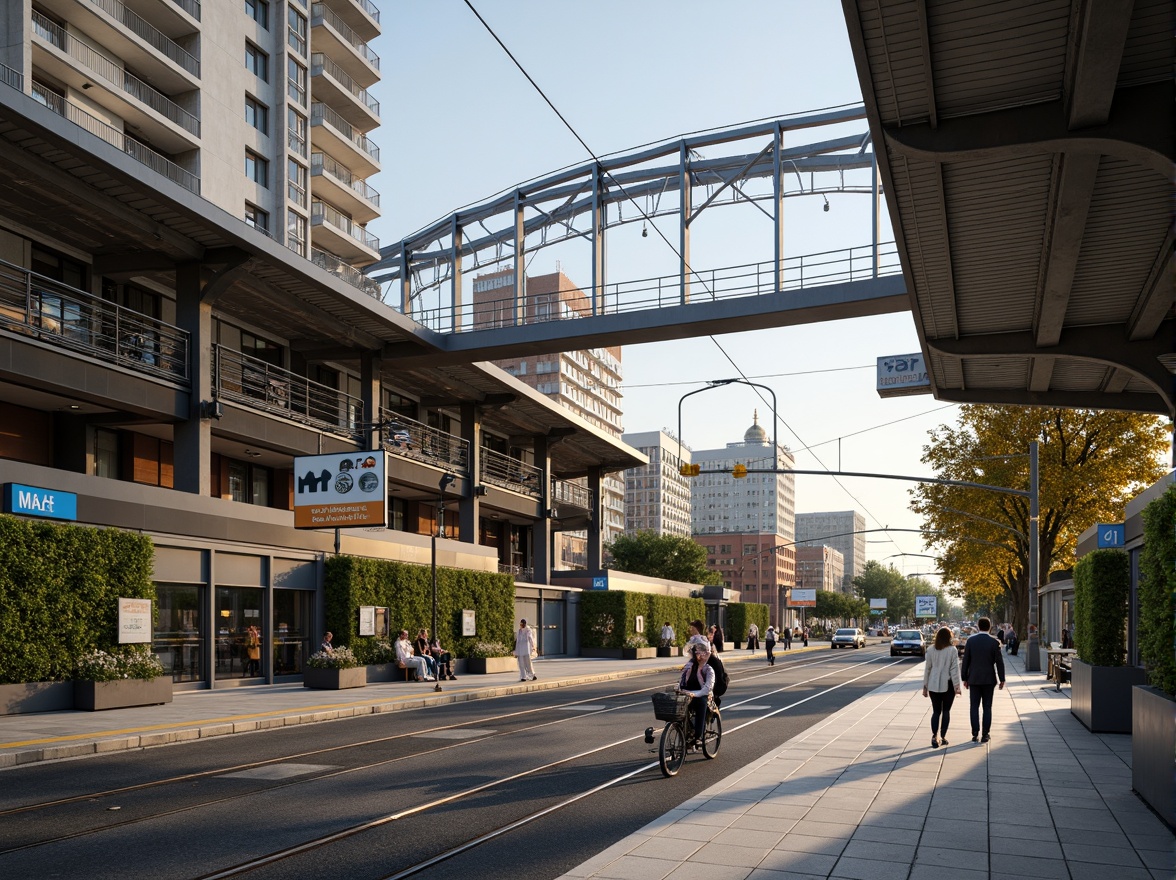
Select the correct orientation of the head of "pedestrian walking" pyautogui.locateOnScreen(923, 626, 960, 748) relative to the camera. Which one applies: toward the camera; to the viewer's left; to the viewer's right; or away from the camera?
away from the camera

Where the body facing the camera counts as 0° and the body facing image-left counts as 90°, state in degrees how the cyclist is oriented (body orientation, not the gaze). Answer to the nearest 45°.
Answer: approximately 45°

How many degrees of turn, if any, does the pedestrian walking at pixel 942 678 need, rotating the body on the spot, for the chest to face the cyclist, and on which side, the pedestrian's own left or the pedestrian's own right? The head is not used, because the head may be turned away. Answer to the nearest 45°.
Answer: approximately 135° to the pedestrian's own left

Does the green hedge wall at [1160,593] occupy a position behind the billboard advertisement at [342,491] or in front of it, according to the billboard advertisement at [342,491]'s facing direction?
in front

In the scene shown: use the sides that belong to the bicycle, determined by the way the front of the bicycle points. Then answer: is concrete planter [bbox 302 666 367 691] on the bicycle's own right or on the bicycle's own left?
on the bicycle's own right

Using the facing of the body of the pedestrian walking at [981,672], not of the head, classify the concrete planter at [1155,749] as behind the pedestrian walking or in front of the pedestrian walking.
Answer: behind
